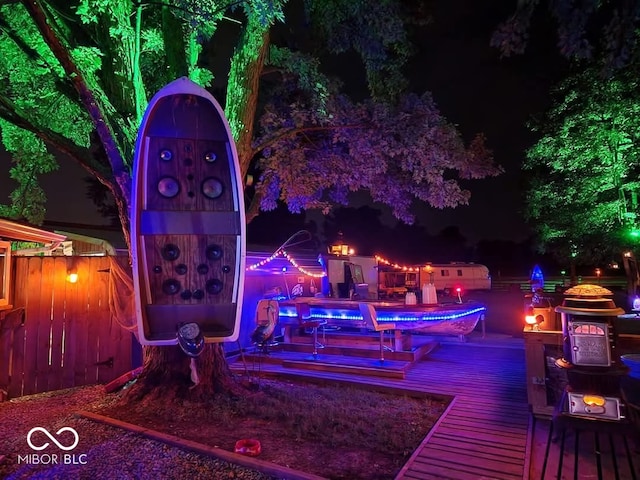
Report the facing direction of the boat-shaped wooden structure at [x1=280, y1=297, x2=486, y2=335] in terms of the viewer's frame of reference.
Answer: facing to the right of the viewer

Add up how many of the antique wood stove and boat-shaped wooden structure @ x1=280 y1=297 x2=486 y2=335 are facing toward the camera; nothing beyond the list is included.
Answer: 1

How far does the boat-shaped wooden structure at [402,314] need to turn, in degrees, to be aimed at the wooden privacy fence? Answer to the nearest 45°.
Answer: approximately 180°

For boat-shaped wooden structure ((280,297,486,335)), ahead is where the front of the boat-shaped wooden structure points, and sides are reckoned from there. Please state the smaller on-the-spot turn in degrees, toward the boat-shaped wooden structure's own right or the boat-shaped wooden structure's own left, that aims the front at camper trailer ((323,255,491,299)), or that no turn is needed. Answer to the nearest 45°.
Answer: approximately 90° to the boat-shaped wooden structure's own left

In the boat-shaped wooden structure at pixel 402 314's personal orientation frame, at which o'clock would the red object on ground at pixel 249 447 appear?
The red object on ground is roughly at 4 o'clock from the boat-shaped wooden structure.

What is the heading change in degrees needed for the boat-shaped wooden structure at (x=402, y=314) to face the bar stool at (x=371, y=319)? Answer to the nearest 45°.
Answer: approximately 135° to its right

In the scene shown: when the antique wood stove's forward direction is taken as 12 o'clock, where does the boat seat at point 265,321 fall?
The boat seat is roughly at 3 o'clock from the antique wood stove.

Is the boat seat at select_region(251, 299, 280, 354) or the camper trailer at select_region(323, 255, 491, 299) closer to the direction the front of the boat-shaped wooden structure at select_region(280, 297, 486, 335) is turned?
the camper trailer

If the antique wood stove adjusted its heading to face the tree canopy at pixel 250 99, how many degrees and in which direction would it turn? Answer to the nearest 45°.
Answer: approximately 90° to its right

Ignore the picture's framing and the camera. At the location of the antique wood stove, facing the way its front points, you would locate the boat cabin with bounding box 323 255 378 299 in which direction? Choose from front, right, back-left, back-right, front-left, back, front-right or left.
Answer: back-right

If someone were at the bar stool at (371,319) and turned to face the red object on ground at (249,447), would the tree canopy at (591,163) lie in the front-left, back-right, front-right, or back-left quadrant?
back-left

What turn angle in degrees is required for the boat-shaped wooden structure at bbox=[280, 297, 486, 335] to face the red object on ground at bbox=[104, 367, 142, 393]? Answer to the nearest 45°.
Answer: approximately 135° to its right

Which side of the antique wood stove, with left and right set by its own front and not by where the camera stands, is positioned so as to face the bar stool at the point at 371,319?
right
